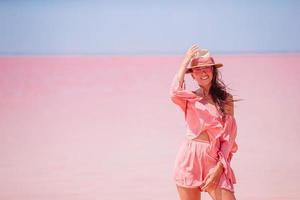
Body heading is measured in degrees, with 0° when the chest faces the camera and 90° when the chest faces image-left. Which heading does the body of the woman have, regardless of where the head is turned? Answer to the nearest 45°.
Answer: approximately 0°
